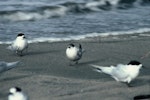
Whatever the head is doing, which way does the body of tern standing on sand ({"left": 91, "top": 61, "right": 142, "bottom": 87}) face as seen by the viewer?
to the viewer's right

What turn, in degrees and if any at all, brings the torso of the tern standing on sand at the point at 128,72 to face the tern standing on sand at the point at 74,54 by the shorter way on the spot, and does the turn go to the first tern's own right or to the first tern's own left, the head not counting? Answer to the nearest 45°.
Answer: approximately 135° to the first tern's own left

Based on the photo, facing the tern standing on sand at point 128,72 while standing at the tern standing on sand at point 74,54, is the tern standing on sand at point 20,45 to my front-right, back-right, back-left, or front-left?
back-right

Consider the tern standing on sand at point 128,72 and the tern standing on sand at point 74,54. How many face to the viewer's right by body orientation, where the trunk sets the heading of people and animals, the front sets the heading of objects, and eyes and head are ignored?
1

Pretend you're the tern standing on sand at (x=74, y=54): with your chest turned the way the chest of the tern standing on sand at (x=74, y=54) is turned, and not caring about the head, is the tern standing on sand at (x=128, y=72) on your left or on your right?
on your left

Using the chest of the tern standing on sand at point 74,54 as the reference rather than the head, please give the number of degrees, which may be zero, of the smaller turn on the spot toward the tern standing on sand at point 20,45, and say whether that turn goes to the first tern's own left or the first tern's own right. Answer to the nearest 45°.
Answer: approximately 90° to the first tern's own right

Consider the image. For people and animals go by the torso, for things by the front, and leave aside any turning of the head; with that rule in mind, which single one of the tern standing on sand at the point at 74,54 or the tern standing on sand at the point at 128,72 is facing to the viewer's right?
the tern standing on sand at the point at 128,72

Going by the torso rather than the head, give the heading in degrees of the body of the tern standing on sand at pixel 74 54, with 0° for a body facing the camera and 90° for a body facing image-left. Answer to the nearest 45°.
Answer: approximately 45°
